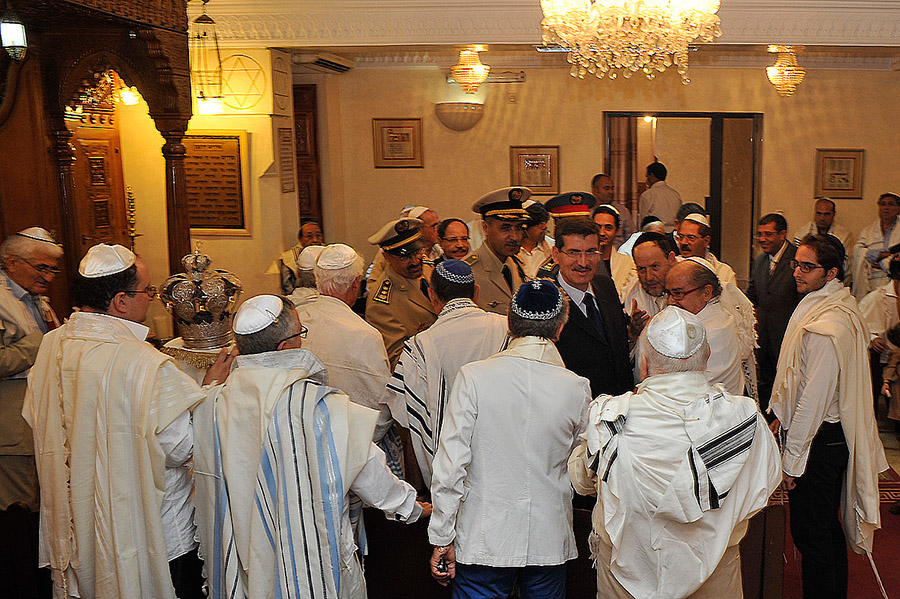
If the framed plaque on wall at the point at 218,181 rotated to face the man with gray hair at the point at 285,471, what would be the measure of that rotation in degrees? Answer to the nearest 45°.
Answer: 0° — it already faces them

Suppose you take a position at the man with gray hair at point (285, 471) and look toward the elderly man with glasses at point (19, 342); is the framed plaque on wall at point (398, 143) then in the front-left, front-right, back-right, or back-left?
front-right

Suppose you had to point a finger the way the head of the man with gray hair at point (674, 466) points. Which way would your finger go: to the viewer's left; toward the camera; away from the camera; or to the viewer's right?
away from the camera

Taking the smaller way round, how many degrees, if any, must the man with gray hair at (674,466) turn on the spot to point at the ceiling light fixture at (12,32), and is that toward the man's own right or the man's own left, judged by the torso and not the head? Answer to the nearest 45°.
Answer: approximately 90° to the man's own left

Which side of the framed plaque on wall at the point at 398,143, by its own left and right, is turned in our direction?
front

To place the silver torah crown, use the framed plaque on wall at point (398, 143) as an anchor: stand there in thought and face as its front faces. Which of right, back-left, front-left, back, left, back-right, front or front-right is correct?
front

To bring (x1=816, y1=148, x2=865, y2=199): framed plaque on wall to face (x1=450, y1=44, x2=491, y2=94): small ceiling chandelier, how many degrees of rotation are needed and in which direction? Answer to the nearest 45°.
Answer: approximately 45° to its right

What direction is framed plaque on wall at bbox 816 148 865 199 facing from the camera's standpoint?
toward the camera

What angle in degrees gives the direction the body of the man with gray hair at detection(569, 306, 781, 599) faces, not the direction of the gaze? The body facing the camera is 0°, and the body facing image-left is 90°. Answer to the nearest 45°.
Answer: approximately 180°

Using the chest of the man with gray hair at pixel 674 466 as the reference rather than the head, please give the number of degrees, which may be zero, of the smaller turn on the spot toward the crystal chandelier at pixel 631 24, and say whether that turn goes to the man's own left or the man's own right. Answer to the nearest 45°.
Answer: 0° — they already face it

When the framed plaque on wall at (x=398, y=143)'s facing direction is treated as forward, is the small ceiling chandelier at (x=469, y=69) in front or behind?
in front

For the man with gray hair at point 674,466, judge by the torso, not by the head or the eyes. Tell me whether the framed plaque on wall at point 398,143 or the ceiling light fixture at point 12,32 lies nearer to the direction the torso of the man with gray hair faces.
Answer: the framed plaque on wall

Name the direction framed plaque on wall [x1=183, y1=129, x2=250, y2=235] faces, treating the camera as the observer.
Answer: facing the viewer

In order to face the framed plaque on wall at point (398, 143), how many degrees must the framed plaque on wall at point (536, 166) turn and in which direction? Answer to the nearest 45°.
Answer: approximately 90° to its right

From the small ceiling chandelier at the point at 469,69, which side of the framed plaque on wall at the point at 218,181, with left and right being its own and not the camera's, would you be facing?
left

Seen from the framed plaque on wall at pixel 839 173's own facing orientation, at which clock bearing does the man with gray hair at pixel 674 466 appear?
The man with gray hair is roughly at 12 o'clock from the framed plaque on wall.
